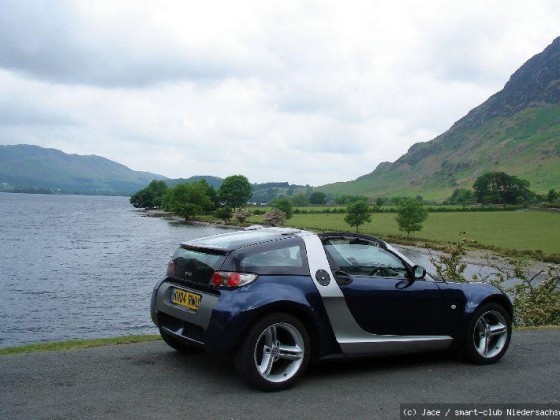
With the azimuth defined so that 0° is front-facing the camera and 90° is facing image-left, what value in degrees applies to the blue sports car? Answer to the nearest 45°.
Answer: approximately 225°
